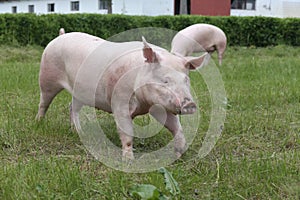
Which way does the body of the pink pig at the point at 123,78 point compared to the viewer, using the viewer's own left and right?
facing the viewer and to the right of the viewer

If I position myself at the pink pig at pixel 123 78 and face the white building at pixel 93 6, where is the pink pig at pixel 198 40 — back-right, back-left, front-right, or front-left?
front-right

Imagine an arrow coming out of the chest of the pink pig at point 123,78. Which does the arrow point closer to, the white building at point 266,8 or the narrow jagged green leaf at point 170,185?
the narrow jagged green leaf

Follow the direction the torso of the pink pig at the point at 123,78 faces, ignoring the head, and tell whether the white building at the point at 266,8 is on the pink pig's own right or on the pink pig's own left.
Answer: on the pink pig's own left

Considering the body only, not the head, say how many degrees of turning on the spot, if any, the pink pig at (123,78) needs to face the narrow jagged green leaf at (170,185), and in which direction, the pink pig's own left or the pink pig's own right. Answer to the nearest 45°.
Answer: approximately 45° to the pink pig's own right
